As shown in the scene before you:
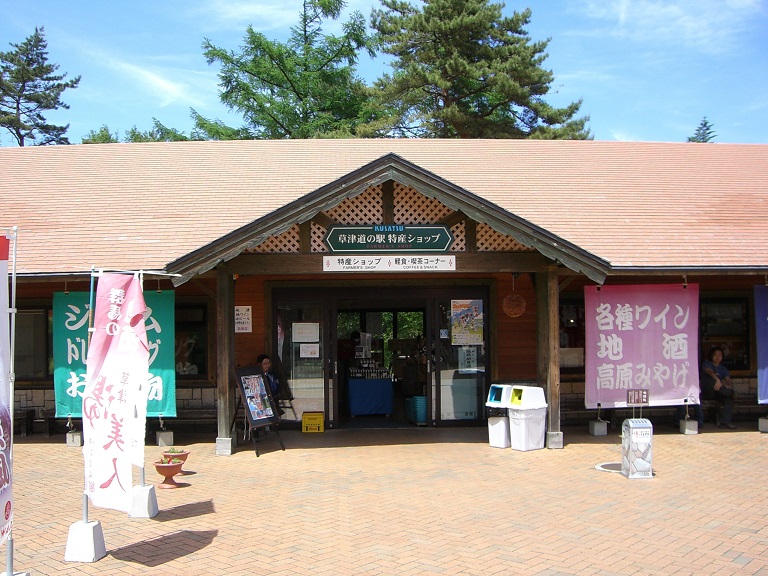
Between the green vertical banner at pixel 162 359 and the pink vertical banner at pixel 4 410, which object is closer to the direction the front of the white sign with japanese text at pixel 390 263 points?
the pink vertical banner

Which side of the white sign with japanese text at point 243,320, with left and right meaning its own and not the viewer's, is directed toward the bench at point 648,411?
left

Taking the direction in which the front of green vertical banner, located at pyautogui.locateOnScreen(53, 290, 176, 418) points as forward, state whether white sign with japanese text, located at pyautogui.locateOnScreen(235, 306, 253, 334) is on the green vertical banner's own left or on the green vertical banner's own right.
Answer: on the green vertical banner's own left

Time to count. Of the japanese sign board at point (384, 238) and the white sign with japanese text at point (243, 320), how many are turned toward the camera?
2

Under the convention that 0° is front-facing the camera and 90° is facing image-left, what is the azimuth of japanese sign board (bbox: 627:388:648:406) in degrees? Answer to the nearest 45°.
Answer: approximately 0°

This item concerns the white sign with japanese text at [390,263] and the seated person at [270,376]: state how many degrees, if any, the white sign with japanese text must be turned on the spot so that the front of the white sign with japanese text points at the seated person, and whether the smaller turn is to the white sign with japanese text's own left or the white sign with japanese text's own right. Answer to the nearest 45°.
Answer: approximately 135° to the white sign with japanese text's own right

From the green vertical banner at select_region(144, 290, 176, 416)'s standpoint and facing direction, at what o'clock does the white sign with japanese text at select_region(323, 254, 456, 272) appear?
The white sign with japanese text is roughly at 10 o'clock from the green vertical banner.

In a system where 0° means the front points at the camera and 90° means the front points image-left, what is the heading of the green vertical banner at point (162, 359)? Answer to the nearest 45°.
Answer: approximately 0°
